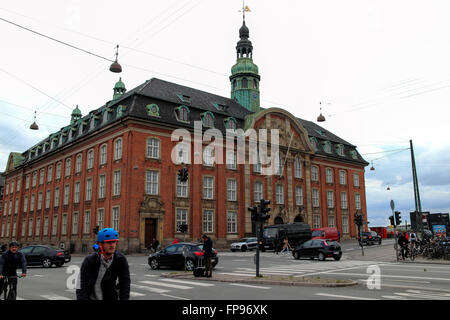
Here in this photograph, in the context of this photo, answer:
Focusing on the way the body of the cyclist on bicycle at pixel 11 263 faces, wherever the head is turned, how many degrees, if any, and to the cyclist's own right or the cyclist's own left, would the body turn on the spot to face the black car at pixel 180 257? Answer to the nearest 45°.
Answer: approximately 135° to the cyclist's own left

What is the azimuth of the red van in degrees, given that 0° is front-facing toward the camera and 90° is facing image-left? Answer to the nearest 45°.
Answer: approximately 90°

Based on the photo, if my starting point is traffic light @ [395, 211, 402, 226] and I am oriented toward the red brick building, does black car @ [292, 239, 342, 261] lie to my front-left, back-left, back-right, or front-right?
front-left

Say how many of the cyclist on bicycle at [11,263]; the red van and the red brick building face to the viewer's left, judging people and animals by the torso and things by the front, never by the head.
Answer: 1

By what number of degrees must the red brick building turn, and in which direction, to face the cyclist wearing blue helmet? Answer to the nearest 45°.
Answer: approximately 45° to its right

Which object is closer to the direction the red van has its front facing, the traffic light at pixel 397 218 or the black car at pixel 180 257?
the black car

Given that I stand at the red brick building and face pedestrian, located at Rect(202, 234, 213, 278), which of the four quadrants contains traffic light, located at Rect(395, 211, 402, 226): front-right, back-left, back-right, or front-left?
front-left

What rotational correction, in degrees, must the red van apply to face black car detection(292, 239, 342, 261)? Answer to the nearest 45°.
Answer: approximately 90° to its left

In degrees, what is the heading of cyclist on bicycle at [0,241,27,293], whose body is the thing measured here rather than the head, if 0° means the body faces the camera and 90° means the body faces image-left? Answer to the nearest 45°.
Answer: approximately 0°

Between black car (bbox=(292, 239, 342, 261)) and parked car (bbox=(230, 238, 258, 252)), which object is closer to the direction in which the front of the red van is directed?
the parked car

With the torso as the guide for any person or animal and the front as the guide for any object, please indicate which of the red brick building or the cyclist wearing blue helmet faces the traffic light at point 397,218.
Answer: the red brick building

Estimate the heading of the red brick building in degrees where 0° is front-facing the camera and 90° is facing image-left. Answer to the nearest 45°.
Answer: approximately 315°

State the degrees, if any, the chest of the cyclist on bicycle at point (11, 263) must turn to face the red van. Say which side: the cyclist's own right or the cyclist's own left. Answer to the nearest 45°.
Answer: approximately 135° to the cyclist's own left

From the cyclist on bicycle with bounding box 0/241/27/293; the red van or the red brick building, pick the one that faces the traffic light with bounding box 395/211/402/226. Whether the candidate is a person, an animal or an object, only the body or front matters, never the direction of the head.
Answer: the red brick building

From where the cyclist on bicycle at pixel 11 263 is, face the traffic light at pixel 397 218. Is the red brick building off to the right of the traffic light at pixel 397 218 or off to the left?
left

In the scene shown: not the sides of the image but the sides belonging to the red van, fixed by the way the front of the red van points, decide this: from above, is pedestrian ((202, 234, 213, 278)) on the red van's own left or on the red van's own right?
on the red van's own left

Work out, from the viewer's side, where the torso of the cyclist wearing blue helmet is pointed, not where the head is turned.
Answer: toward the camera

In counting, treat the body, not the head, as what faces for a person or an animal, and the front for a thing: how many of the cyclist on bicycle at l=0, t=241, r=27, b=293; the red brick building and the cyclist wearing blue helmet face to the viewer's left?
0

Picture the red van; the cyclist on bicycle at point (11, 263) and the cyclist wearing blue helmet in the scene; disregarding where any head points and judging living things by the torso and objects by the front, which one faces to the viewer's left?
the red van
